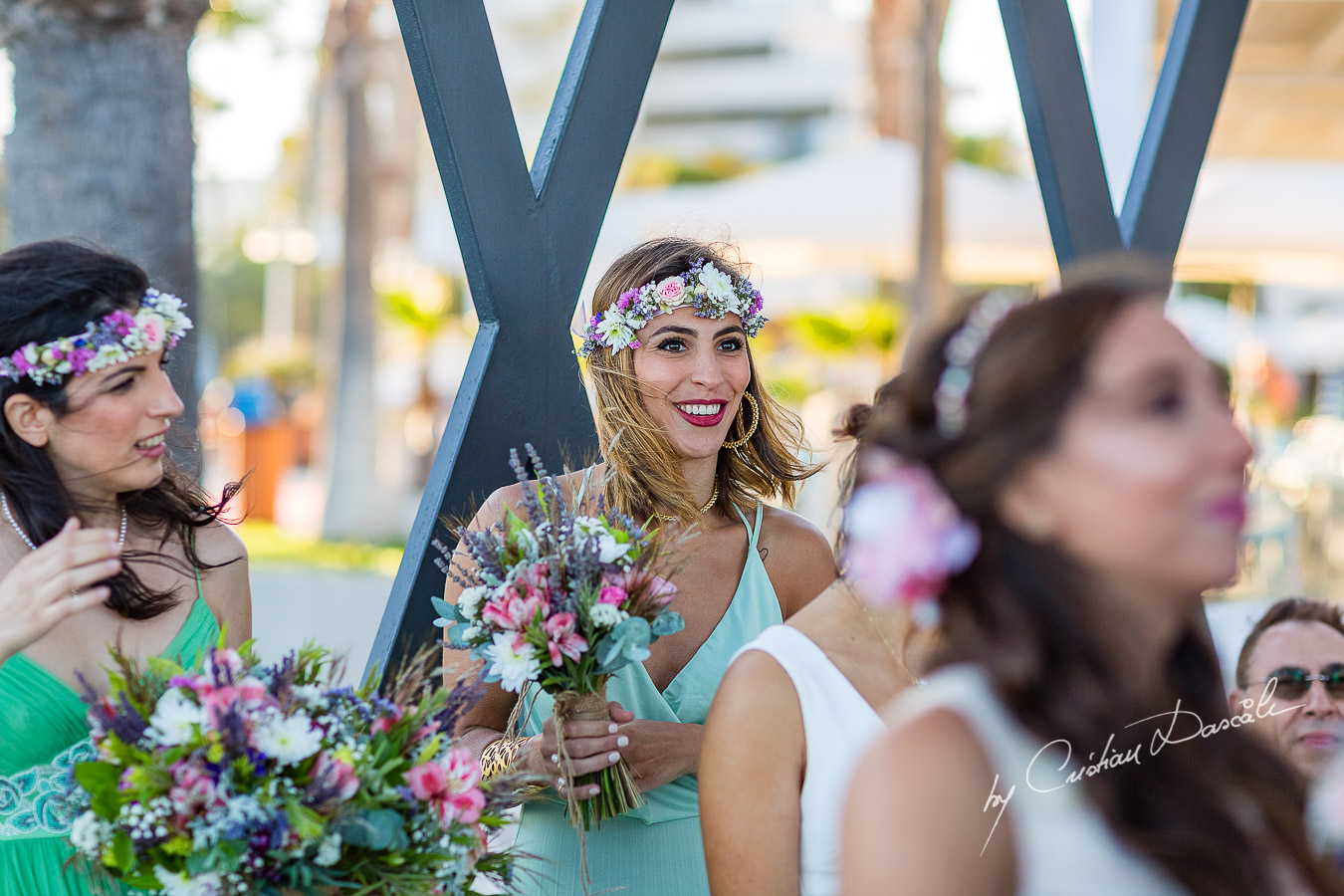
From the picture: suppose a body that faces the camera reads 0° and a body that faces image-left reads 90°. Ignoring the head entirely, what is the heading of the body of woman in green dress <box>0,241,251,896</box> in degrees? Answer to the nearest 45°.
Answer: approximately 315°

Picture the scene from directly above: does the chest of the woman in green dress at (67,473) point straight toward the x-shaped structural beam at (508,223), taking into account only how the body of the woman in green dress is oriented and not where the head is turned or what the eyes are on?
no

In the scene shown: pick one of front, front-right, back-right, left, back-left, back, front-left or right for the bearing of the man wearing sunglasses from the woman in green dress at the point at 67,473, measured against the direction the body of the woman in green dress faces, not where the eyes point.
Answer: front-left

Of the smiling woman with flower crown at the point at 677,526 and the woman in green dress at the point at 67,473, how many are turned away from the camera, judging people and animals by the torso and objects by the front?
0

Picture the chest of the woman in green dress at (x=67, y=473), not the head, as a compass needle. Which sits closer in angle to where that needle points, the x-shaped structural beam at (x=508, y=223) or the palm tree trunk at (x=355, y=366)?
the x-shaped structural beam

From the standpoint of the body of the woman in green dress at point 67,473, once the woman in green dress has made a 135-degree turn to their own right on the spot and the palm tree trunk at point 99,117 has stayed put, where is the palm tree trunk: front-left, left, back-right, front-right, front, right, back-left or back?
right

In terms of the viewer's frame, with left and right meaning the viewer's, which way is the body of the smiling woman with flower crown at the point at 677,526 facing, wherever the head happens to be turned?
facing the viewer

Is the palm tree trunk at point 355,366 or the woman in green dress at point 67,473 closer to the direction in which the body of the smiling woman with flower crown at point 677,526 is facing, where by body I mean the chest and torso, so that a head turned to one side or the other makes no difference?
the woman in green dress

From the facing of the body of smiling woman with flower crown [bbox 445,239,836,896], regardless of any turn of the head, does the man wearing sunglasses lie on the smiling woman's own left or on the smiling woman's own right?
on the smiling woman's own left

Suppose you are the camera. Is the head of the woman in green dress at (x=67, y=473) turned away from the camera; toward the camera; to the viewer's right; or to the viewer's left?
to the viewer's right

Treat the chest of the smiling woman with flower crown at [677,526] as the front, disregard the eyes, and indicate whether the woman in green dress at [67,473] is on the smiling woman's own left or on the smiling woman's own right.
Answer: on the smiling woman's own right

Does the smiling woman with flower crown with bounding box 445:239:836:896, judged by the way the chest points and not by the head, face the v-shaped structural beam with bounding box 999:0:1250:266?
no
